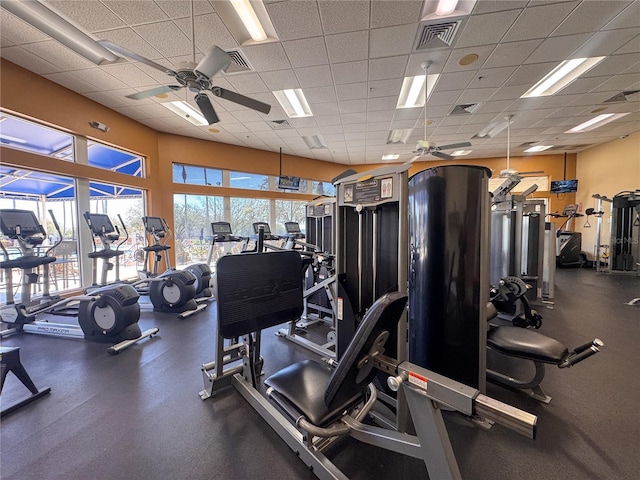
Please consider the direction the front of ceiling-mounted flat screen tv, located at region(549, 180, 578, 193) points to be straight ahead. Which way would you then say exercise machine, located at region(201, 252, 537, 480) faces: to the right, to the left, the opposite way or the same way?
to the right

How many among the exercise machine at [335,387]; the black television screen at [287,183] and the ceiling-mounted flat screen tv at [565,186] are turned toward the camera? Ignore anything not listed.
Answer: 2

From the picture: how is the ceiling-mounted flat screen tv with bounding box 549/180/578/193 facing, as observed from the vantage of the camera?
facing the viewer

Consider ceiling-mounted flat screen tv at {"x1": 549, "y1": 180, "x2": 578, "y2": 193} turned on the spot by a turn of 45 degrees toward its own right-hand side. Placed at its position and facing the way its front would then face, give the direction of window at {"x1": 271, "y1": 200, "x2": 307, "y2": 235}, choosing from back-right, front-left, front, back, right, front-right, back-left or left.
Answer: front

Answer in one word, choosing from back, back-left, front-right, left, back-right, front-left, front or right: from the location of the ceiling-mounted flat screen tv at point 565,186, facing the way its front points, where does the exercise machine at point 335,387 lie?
front

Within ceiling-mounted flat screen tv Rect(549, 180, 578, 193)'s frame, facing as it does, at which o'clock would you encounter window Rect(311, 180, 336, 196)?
The window is roughly at 2 o'clock from the ceiling-mounted flat screen tv.

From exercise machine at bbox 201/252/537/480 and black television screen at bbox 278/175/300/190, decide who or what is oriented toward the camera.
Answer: the black television screen

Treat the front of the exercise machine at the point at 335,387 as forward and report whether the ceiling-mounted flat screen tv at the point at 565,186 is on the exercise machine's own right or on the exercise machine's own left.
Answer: on the exercise machine's own right

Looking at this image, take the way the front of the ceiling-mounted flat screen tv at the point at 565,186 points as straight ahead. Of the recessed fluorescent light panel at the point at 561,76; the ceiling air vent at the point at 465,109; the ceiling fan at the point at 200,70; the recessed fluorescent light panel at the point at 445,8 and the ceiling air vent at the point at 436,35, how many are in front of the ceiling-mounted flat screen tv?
5

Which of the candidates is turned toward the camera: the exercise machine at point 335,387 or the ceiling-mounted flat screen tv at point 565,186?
the ceiling-mounted flat screen tv

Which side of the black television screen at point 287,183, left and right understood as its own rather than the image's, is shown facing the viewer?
front

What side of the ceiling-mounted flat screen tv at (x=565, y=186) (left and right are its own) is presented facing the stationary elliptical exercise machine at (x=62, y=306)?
front

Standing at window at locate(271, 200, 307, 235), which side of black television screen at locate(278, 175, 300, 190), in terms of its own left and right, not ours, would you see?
back

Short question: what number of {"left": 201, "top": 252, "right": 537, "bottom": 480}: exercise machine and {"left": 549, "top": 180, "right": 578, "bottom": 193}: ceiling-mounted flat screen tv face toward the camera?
1

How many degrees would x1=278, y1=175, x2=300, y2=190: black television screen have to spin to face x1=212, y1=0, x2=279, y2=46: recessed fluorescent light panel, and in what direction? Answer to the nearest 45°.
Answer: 0° — it already faces it
